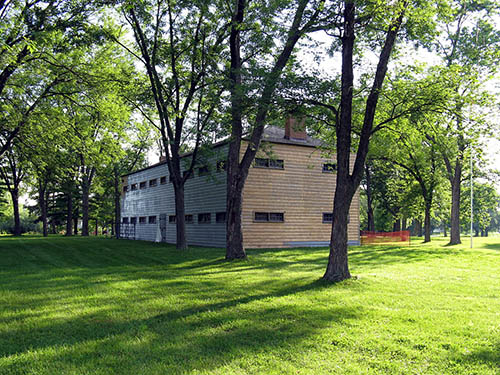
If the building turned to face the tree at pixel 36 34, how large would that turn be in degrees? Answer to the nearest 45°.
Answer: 0° — it already faces it

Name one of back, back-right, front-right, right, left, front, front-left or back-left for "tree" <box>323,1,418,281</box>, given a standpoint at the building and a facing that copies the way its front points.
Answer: front-left

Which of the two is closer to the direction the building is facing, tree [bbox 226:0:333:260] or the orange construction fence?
the tree

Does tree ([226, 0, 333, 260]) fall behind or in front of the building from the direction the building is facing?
in front

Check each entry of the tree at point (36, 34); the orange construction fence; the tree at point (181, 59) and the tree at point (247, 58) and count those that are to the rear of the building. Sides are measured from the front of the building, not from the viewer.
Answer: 1
